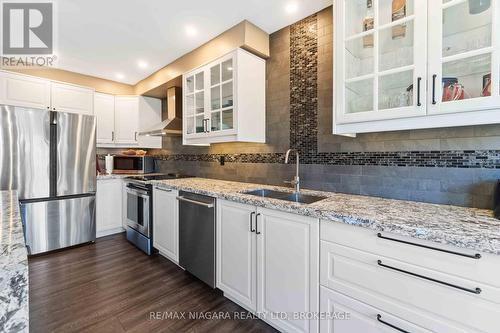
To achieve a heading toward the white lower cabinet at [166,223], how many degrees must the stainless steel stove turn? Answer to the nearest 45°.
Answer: approximately 90° to its left

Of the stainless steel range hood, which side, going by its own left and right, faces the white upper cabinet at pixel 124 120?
right

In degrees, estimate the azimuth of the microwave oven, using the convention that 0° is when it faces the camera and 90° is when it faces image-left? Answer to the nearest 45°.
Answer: approximately 0°

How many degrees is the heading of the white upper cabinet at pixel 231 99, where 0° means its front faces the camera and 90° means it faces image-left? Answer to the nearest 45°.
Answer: approximately 45°

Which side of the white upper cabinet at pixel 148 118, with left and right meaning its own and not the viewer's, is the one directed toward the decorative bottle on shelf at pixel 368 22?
left

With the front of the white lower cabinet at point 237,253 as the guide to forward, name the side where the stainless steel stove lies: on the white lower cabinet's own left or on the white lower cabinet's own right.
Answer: on the white lower cabinet's own right

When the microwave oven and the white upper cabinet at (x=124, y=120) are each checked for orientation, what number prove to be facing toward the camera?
2
